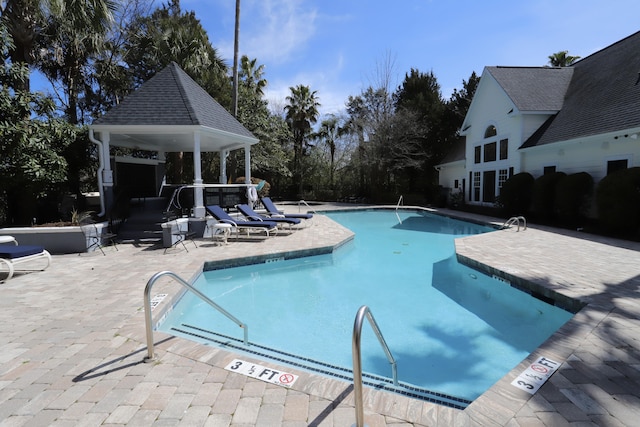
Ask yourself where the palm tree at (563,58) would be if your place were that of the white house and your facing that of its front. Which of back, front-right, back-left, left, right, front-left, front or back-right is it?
back-right

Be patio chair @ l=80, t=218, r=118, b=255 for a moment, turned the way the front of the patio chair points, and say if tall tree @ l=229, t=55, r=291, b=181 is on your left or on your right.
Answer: on your left

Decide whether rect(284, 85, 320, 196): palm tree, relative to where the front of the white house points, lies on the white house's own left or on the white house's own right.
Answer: on the white house's own right

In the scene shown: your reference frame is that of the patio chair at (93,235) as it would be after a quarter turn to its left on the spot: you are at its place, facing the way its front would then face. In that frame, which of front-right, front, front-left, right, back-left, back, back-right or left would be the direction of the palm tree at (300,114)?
front

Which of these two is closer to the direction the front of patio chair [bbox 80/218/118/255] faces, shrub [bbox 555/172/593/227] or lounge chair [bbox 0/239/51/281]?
the shrub

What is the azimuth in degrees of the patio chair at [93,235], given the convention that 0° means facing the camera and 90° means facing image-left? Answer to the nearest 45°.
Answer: approximately 315°

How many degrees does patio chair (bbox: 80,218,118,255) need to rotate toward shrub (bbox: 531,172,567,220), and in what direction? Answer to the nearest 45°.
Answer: approximately 45° to its left

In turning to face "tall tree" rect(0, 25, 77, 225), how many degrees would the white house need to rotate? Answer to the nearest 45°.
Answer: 0° — it already faces it
